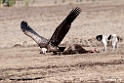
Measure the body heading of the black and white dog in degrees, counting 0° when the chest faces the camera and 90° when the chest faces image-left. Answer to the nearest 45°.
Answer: approximately 90°
